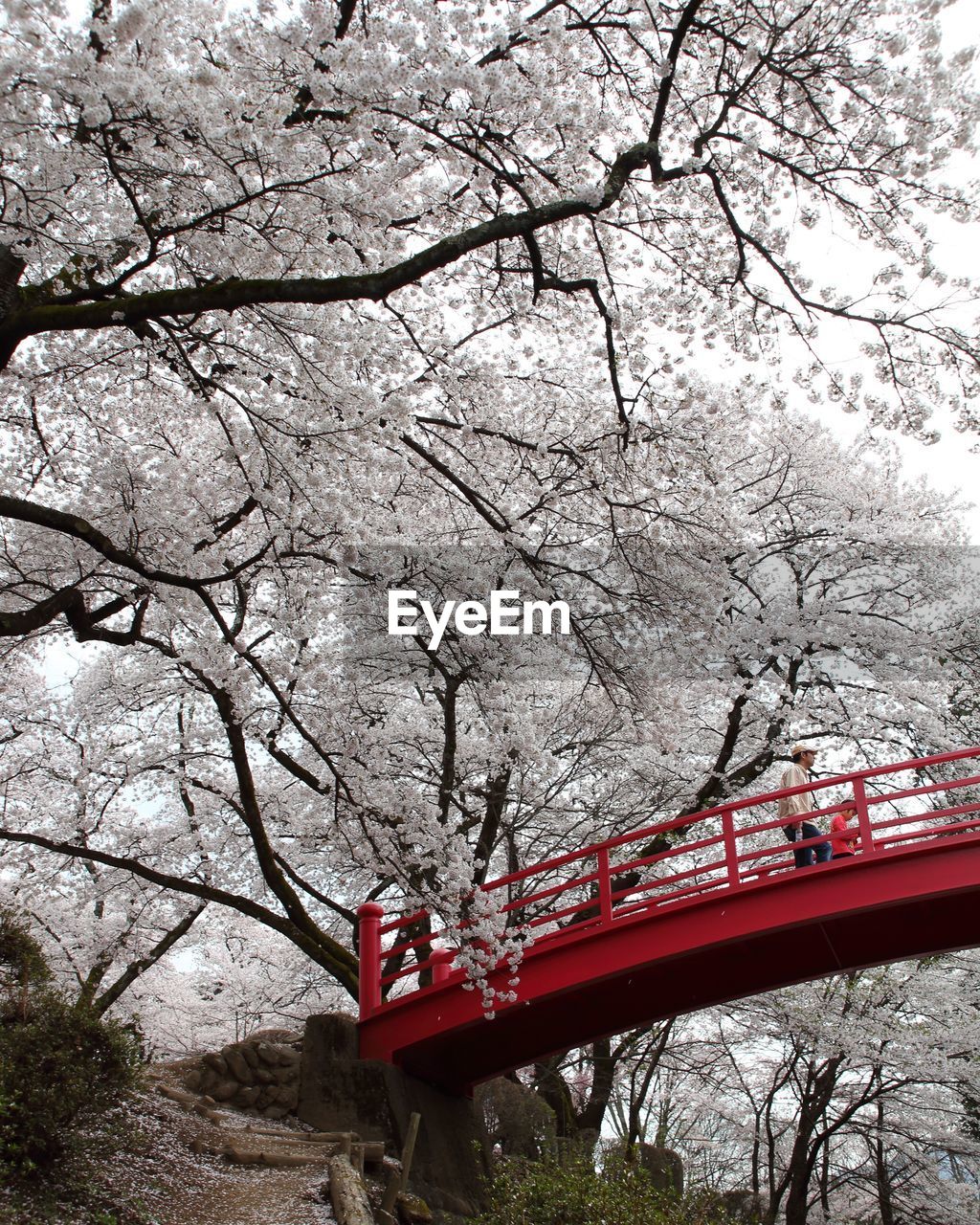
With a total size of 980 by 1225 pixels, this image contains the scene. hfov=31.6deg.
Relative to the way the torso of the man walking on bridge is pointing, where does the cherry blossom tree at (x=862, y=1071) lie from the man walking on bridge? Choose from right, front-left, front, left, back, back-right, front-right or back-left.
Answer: left

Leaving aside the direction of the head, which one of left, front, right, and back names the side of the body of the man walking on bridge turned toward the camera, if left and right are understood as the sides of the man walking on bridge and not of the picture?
right

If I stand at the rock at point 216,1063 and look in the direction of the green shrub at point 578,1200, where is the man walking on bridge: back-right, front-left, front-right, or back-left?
front-left
